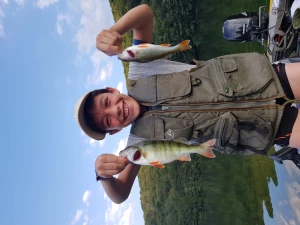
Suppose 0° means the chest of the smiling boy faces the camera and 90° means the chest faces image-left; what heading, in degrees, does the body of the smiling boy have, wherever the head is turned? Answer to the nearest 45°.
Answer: approximately 0°
